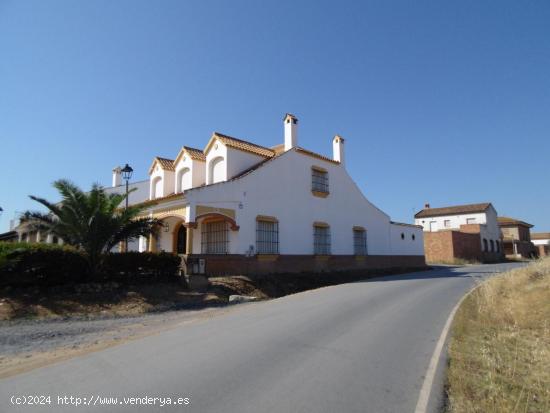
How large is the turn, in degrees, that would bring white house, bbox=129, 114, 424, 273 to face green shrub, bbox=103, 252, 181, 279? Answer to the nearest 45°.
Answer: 0° — it already faces it

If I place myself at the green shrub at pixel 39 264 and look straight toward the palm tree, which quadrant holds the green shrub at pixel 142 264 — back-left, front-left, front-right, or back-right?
front-right

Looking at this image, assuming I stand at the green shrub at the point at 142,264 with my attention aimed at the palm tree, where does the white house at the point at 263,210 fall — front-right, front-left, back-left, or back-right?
back-right

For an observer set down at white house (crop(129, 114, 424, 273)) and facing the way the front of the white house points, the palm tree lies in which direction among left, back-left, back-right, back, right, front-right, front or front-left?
front

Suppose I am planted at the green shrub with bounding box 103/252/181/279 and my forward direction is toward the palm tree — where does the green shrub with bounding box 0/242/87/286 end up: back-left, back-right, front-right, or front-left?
front-left

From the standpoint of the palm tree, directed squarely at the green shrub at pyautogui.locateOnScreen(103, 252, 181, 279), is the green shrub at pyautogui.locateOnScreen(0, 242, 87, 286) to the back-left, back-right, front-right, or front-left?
back-right

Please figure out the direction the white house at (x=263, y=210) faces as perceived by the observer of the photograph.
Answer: facing the viewer and to the left of the viewer
